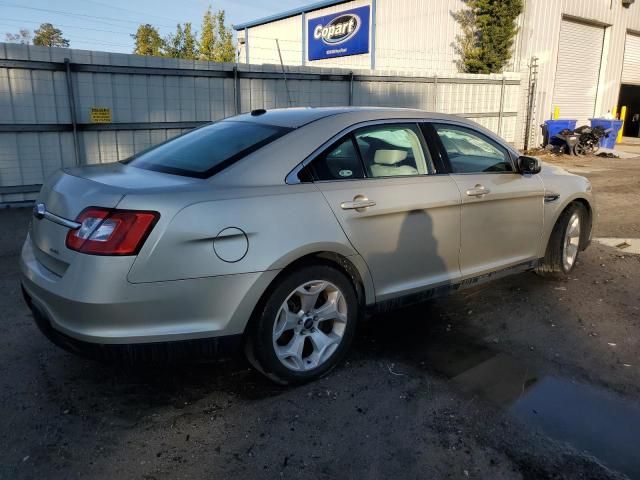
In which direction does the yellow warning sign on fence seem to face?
toward the camera

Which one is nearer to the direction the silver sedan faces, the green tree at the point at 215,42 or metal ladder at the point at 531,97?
the metal ladder

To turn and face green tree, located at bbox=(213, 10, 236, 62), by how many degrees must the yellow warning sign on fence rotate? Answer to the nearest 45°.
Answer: approximately 180°

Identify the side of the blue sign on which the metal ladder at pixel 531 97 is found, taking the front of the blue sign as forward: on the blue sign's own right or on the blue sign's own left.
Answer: on the blue sign's own left

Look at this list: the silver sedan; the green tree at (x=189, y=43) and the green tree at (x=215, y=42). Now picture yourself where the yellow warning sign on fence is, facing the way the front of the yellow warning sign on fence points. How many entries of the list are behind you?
2

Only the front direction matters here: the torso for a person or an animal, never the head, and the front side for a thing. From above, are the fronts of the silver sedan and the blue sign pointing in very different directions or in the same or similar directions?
very different directions

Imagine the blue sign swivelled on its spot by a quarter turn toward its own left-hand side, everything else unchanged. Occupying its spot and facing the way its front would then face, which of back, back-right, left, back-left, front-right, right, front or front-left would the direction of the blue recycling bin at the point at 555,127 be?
front

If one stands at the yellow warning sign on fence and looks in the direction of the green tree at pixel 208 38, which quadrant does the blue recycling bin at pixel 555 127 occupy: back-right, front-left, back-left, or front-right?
front-right

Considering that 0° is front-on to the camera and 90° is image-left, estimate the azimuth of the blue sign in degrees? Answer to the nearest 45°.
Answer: approximately 45°

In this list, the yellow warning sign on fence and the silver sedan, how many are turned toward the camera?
1

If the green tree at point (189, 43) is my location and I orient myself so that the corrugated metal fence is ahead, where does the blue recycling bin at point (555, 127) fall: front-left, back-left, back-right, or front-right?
front-left

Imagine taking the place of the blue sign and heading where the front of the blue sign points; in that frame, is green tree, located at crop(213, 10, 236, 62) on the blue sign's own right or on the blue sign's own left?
on the blue sign's own right

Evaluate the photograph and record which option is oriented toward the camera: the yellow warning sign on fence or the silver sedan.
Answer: the yellow warning sign on fence

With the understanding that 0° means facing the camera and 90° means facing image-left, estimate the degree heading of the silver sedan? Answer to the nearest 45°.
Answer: approximately 225°
